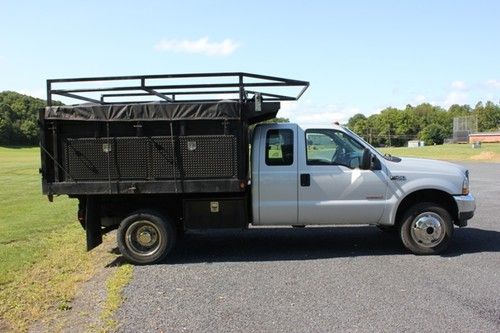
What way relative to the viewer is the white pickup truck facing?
to the viewer's right
